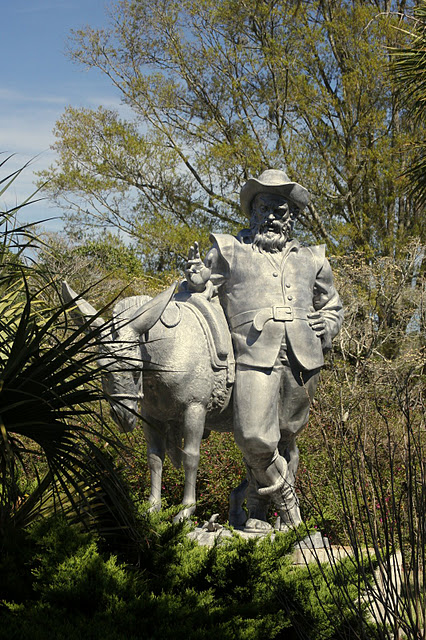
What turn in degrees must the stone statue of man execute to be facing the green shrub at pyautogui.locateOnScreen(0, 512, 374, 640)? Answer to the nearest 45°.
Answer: approximately 45° to its right

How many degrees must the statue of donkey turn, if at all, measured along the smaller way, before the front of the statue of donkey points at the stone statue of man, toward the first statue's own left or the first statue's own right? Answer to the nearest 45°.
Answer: approximately 135° to the first statue's own left

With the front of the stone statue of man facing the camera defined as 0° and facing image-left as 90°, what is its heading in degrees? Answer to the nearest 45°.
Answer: approximately 0°

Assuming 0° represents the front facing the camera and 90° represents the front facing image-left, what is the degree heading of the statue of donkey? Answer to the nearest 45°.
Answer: approximately 45°

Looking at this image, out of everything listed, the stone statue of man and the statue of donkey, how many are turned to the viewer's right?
0
